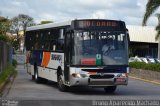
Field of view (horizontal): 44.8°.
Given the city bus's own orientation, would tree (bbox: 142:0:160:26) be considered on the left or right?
on its left

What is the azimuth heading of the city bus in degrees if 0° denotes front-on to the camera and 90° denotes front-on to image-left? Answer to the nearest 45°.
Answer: approximately 315°
